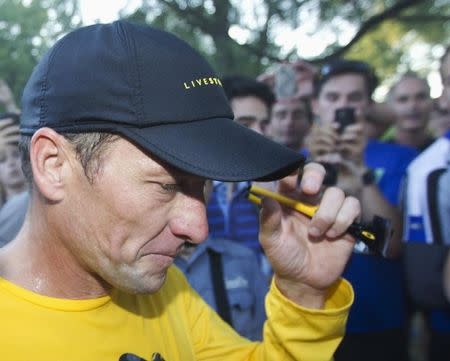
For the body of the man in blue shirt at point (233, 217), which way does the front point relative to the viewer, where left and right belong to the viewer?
facing the viewer

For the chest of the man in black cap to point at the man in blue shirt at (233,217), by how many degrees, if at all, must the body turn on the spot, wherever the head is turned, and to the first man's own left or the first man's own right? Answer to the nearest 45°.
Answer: approximately 135° to the first man's own left

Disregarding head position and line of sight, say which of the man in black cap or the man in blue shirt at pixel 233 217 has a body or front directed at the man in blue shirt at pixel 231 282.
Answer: the man in blue shirt at pixel 233 217

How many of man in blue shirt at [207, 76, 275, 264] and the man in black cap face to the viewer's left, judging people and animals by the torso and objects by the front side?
0

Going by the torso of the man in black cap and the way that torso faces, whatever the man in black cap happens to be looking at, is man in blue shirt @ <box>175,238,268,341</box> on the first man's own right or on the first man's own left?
on the first man's own left

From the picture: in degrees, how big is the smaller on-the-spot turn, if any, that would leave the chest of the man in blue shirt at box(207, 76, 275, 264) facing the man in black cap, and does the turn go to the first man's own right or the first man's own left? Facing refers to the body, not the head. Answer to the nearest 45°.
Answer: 0° — they already face them

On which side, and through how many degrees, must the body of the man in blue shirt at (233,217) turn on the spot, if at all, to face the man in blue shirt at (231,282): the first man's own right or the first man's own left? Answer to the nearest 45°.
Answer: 0° — they already face them

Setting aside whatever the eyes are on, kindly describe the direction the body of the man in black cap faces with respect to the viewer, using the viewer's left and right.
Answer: facing the viewer and to the right of the viewer
